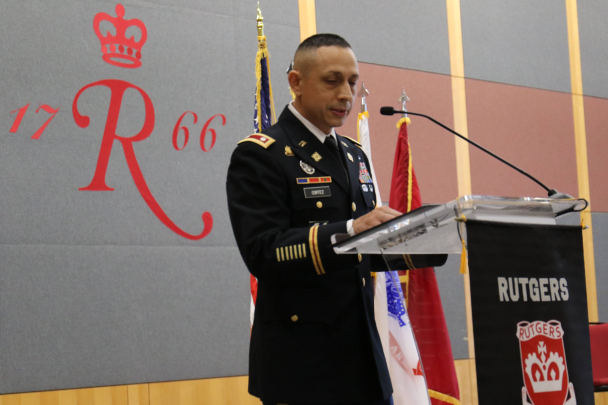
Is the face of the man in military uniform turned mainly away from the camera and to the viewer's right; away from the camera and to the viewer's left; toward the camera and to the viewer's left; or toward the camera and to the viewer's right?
toward the camera and to the viewer's right

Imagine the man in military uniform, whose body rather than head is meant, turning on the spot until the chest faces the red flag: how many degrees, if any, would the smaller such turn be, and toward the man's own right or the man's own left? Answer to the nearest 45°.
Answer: approximately 135° to the man's own left
